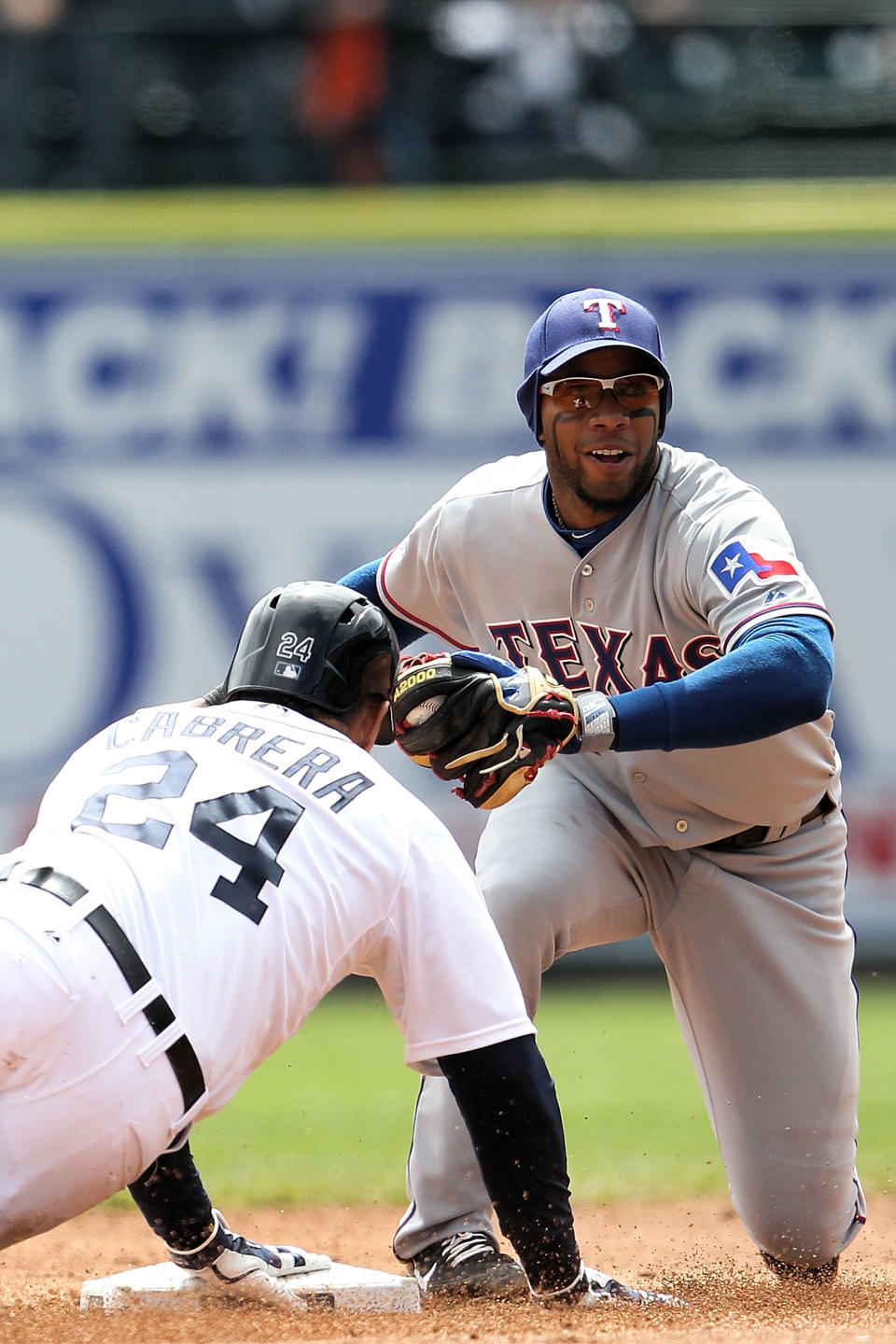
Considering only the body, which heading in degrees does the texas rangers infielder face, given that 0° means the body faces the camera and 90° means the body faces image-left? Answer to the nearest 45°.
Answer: approximately 0°
